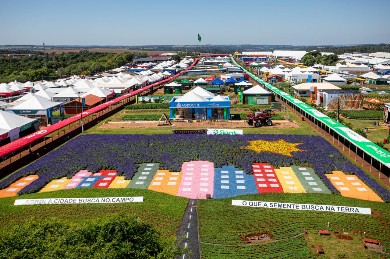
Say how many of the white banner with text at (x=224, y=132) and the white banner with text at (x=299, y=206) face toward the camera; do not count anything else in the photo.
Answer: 2

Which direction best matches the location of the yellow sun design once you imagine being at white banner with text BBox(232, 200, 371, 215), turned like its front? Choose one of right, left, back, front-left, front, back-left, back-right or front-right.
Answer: back

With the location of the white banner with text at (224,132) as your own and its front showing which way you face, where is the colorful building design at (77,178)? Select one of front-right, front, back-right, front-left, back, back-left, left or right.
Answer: front-right

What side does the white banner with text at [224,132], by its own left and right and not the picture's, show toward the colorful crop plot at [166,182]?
front

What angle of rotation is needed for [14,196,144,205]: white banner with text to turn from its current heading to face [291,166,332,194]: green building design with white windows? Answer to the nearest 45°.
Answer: approximately 90° to its left

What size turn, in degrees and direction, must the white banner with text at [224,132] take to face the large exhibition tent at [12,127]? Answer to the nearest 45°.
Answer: approximately 90° to its right

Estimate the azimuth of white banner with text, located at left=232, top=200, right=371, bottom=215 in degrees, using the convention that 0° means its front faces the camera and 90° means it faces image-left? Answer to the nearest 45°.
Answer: approximately 0°

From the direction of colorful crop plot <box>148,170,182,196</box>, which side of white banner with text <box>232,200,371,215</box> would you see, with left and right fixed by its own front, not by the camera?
right

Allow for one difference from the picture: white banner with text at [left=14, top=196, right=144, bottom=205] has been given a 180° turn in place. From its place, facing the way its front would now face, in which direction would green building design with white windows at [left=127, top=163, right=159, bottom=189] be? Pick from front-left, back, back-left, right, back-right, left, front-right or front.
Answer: front-right
